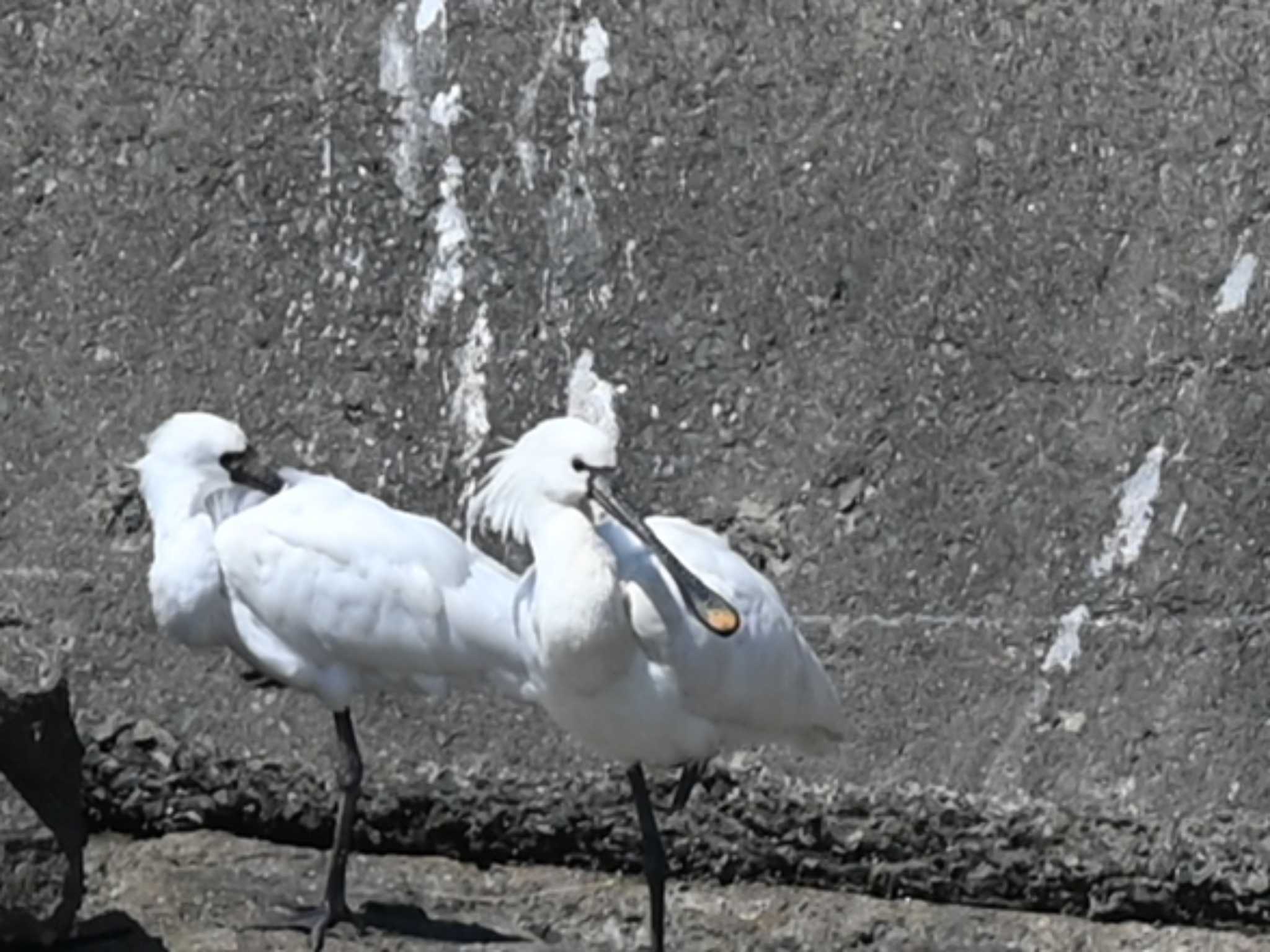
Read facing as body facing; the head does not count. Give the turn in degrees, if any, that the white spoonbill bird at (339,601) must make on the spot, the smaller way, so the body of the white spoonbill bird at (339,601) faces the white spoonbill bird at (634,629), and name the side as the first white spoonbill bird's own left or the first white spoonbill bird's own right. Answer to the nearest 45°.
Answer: approximately 135° to the first white spoonbill bird's own left

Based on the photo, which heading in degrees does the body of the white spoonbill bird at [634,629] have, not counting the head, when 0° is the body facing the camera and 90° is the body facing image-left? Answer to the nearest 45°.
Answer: approximately 45°

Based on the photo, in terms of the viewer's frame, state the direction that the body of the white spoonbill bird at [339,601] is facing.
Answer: to the viewer's left
